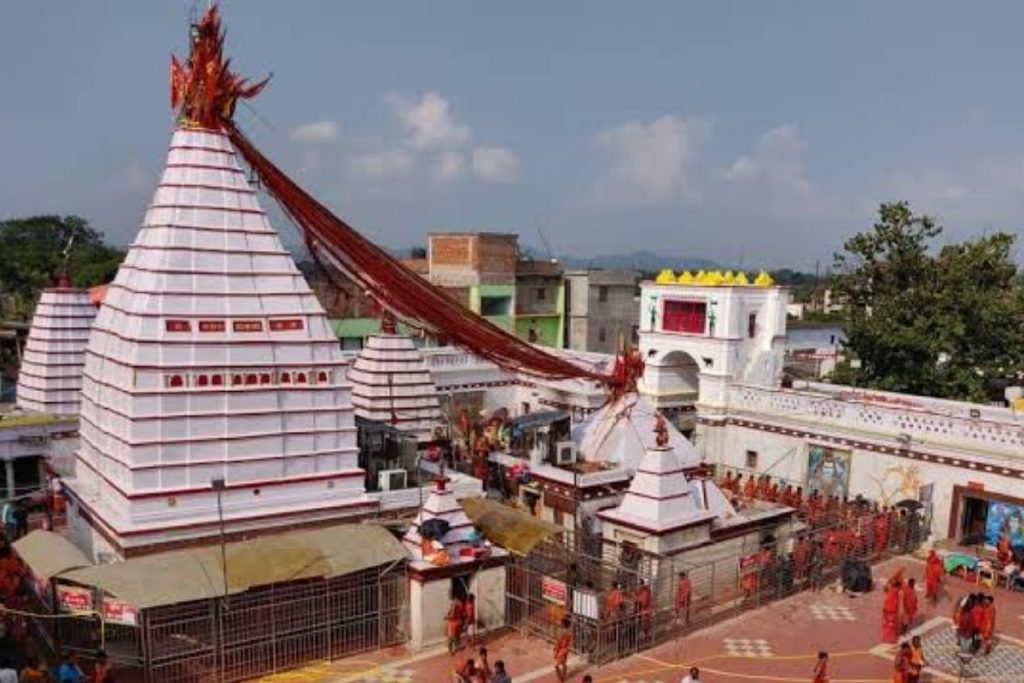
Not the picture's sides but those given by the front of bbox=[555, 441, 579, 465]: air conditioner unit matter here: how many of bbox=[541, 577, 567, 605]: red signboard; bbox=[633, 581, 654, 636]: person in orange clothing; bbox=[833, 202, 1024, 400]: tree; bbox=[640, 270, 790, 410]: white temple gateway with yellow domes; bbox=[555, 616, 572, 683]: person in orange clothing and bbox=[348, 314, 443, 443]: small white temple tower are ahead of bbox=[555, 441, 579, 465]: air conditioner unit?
3

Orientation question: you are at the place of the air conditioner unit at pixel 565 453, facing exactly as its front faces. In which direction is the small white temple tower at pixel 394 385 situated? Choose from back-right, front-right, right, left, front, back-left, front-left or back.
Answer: back-right

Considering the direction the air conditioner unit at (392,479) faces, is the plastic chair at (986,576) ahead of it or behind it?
ahead

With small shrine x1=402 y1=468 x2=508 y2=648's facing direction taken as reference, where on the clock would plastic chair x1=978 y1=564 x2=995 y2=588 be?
The plastic chair is roughly at 10 o'clock from the small shrine.

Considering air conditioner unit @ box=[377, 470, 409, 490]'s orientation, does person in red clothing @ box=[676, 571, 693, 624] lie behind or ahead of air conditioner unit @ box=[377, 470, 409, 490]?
ahead

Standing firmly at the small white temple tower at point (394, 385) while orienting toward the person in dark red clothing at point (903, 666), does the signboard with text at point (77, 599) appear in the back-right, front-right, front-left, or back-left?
front-right

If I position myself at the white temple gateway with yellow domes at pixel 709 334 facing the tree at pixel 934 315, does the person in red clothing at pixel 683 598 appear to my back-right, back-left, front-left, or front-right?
back-right

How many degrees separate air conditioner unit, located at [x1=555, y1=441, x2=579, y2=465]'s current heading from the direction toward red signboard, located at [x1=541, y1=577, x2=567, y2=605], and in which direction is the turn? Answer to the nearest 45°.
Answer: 0° — it already faces it

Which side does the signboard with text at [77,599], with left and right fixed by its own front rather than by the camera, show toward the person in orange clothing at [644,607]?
left

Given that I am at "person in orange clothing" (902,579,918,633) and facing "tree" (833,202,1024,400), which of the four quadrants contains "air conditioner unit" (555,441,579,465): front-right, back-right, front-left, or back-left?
front-left

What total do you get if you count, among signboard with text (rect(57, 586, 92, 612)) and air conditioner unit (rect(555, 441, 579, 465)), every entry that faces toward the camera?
2

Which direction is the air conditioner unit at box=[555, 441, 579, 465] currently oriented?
toward the camera

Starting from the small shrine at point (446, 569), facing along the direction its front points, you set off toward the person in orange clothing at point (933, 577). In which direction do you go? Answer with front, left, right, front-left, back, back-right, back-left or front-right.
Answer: front-left

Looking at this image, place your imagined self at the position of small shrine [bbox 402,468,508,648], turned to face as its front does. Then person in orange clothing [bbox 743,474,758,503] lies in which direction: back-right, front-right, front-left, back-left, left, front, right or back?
left

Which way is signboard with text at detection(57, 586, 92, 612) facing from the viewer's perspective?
toward the camera

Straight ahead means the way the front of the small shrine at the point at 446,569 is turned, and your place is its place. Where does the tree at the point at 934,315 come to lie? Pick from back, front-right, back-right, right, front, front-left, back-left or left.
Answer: left

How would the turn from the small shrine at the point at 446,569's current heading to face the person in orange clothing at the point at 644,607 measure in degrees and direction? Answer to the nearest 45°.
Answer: approximately 45° to its left

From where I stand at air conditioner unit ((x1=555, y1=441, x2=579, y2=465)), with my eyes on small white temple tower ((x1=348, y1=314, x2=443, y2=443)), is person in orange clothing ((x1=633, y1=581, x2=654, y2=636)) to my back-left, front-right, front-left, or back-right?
back-left

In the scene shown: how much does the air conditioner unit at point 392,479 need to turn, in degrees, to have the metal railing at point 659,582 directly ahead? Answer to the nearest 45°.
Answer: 0° — it already faces it
